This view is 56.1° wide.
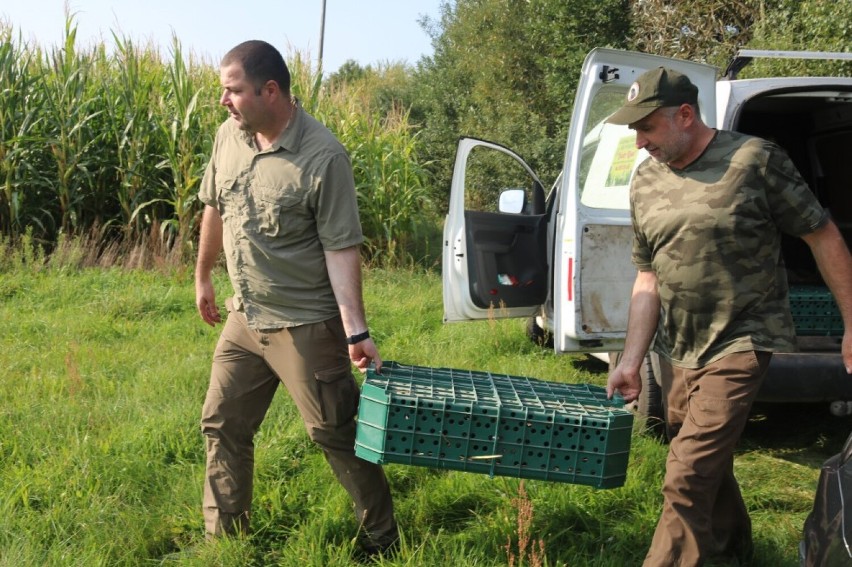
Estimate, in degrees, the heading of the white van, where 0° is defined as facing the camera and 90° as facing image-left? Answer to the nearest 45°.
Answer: approximately 135°

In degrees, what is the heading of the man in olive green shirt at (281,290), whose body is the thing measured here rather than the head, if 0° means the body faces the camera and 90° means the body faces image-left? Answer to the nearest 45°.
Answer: approximately 45°

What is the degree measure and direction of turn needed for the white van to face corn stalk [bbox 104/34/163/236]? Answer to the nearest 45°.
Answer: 0° — it already faces it

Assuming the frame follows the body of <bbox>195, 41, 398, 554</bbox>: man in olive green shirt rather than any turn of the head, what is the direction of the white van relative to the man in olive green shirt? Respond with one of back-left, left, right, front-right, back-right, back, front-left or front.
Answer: back

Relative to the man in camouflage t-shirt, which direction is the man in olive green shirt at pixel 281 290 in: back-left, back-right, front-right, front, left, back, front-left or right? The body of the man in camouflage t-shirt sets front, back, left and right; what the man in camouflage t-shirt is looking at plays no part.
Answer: front-right

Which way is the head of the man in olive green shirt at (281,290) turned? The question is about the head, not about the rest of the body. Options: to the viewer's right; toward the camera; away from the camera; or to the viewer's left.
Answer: to the viewer's left

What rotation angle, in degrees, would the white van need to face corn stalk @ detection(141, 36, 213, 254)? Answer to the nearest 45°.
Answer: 0° — it already faces it

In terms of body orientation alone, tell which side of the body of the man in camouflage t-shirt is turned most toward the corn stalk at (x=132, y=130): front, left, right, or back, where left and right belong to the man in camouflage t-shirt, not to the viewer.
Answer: right

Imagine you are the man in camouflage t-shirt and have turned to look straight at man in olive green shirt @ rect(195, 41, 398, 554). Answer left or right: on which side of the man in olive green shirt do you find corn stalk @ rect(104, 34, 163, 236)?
right

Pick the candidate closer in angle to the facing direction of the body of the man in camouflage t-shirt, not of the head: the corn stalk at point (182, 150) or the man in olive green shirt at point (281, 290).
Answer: the man in olive green shirt

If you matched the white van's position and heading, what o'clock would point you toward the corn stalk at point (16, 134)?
The corn stalk is roughly at 11 o'clock from the white van.
